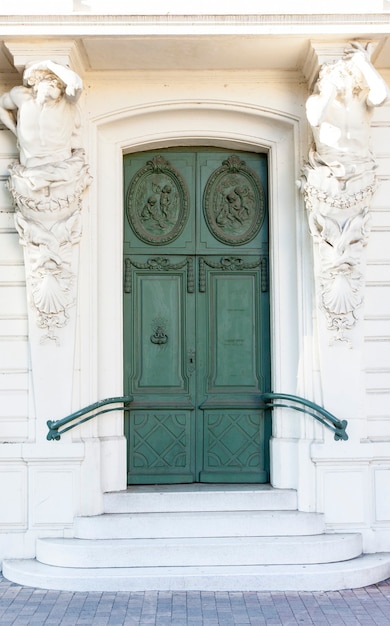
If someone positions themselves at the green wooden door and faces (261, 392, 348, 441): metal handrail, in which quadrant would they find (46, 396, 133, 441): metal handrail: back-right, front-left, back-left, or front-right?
back-right

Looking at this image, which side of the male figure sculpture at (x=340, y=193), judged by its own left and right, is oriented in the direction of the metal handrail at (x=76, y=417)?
right

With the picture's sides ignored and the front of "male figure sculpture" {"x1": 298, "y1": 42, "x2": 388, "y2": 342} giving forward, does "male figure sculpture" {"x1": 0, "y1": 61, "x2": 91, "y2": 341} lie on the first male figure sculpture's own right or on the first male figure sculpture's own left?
on the first male figure sculpture's own right

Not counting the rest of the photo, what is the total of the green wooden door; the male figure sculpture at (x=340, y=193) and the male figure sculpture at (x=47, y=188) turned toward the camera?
3

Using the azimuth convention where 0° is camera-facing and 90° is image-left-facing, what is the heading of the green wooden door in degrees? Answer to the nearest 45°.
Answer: approximately 0°

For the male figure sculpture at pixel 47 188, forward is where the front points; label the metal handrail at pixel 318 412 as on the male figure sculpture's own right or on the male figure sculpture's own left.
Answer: on the male figure sculpture's own left

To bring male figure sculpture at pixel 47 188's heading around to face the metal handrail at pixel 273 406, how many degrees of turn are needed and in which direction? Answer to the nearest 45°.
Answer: approximately 90° to its left

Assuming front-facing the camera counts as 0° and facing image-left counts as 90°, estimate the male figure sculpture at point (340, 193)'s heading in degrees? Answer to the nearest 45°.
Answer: approximately 0°
